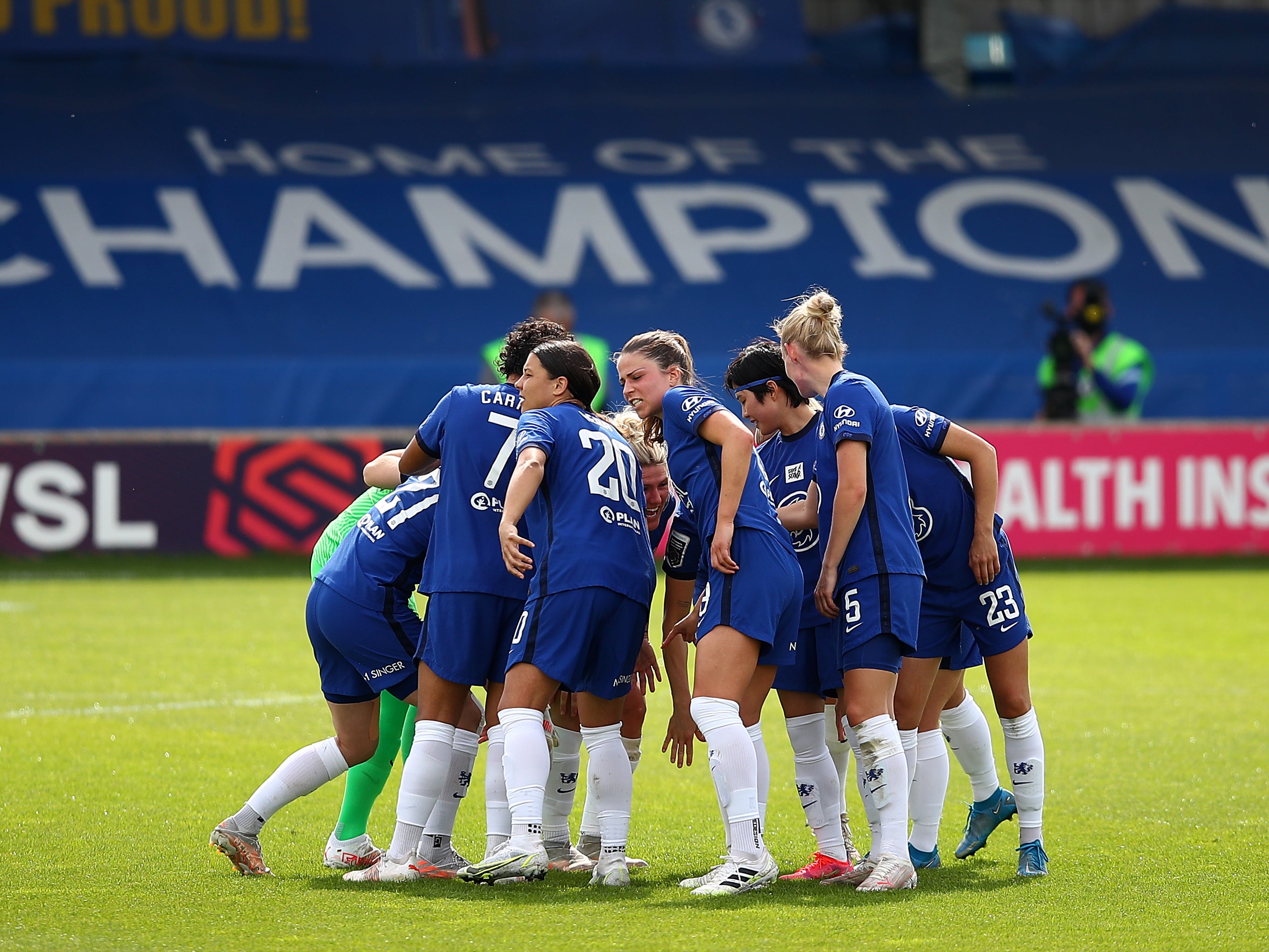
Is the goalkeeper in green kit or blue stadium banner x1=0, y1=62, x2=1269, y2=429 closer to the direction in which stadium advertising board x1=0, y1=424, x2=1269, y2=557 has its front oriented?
the goalkeeper in green kit

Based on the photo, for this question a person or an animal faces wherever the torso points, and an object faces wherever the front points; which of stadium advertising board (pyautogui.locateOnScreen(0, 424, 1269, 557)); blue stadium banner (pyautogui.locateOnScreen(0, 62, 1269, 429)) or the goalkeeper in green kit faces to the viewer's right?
the goalkeeper in green kit

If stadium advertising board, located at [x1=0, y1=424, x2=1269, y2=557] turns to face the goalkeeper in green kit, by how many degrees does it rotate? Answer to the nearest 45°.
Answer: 0° — it already faces them

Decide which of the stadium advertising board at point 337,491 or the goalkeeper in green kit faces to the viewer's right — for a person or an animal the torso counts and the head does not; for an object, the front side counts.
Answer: the goalkeeper in green kit

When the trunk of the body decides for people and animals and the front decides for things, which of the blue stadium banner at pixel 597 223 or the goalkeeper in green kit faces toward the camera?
the blue stadium banner

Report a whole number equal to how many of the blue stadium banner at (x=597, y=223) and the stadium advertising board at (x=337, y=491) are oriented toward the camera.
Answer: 2

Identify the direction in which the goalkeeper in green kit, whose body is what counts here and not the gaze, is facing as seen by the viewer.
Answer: to the viewer's right

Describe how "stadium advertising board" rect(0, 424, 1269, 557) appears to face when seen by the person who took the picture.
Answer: facing the viewer

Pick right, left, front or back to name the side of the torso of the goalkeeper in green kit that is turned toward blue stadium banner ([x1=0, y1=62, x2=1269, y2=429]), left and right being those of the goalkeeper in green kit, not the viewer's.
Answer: left

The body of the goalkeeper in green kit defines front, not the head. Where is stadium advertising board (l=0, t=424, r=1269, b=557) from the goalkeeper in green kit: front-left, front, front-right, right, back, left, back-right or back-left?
left

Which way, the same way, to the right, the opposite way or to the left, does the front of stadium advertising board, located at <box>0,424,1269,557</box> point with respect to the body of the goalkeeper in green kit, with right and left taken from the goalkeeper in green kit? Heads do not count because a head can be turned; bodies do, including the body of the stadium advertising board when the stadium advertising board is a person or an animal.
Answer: to the right

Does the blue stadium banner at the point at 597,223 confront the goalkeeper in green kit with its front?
yes

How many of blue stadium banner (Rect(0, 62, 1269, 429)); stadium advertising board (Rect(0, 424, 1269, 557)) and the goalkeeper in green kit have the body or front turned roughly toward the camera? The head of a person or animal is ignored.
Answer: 2
